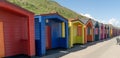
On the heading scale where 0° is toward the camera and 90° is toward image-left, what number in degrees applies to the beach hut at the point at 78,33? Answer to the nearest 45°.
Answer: approximately 315°

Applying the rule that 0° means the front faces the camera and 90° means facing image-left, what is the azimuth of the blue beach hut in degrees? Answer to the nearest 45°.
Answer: approximately 315°

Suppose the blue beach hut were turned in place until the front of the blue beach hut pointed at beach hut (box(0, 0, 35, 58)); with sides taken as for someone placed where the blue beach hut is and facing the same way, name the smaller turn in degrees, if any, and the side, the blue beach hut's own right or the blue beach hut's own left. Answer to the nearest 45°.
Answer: approximately 90° to the blue beach hut's own right

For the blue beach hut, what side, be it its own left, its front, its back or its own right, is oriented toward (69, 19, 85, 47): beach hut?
left

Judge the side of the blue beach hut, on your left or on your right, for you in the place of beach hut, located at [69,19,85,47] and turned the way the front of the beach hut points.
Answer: on your right
